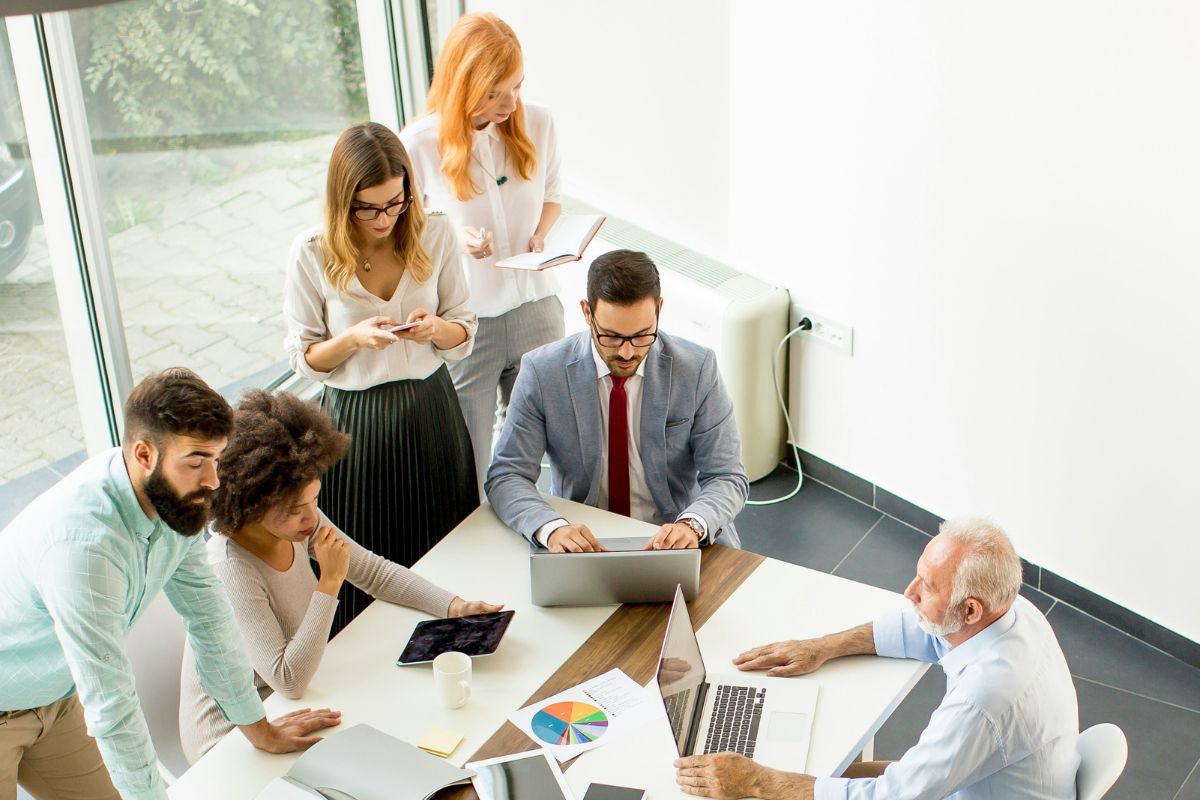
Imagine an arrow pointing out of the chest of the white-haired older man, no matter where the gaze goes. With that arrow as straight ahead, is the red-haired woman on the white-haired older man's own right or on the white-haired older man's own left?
on the white-haired older man's own right

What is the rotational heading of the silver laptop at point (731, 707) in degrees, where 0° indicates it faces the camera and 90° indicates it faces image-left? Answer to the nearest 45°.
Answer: approximately 270°

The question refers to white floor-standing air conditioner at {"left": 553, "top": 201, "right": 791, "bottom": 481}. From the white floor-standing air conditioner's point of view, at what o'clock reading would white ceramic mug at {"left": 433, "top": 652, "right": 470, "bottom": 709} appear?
The white ceramic mug is roughly at 11 o'clock from the white floor-standing air conditioner.

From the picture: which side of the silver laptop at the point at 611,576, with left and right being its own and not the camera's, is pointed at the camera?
back

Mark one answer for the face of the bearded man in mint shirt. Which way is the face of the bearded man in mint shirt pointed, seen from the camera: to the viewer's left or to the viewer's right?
to the viewer's right

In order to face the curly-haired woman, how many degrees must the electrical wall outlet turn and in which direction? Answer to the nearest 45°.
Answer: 0° — it already faces them

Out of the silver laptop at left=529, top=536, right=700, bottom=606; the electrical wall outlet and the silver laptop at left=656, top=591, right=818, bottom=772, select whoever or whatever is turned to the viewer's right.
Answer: the silver laptop at left=656, top=591, right=818, bottom=772

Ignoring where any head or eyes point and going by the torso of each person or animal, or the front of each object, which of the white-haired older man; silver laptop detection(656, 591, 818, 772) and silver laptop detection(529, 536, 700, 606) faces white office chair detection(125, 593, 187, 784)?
the white-haired older man

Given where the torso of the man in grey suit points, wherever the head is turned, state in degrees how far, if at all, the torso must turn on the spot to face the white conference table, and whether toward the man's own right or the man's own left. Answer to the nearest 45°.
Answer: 0° — they already face it

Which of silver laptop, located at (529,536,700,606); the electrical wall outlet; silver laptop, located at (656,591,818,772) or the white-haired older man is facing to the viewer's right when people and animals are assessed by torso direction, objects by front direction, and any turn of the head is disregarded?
silver laptop, located at (656,591,818,772)

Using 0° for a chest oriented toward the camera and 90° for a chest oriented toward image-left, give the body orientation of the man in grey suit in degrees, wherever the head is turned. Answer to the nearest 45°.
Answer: approximately 0°

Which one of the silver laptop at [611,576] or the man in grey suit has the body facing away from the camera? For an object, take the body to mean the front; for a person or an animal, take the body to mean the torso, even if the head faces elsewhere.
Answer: the silver laptop

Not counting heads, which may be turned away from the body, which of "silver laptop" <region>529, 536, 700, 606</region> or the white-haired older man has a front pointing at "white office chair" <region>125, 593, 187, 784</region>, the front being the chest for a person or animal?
the white-haired older man

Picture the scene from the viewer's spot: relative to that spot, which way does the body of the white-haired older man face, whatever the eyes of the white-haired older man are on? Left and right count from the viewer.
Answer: facing to the left of the viewer
